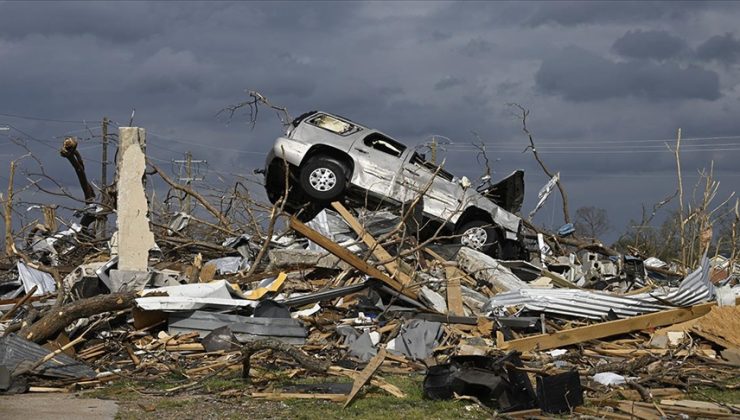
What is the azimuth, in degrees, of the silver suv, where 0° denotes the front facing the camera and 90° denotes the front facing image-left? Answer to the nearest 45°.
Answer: approximately 270°

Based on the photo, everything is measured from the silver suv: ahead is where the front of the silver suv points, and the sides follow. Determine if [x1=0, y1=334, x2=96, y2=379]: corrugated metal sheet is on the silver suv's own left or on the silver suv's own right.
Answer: on the silver suv's own right

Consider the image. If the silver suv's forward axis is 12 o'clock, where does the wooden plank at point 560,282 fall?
The wooden plank is roughly at 1 o'clock from the silver suv.

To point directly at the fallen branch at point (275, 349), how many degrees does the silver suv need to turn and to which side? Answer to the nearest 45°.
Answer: approximately 90° to its right

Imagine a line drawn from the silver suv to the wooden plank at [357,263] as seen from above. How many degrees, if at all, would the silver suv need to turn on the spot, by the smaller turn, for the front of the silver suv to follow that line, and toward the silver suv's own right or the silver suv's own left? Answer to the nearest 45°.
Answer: approximately 90° to the silver suv's own right

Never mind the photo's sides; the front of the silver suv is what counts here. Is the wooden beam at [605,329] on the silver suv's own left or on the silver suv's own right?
on the silver suv's own right

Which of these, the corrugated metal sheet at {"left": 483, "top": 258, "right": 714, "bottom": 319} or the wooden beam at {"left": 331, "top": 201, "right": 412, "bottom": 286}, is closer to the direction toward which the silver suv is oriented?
the corrugated metal sheet

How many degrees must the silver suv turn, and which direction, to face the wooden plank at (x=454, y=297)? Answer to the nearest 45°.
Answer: approximately 90° to its right

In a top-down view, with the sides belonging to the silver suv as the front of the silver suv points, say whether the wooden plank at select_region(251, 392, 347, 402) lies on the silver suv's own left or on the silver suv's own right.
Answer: on the silver suv's own right

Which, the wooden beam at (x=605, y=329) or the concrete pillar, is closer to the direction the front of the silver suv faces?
the wooden beam

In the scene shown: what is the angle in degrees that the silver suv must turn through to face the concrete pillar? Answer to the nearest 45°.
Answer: approximately 135° to its right

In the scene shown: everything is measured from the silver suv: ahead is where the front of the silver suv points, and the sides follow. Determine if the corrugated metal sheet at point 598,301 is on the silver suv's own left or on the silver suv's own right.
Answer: on the silver suv's own right

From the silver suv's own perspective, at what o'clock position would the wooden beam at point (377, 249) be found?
The wooden beam is roughly at 3 o'clock from the silver suv.

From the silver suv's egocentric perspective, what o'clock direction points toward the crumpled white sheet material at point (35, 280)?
The crumpled white sheet material is roughly at 5 o'clock from the silver suv.

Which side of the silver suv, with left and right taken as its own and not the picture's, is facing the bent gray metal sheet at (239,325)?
right
